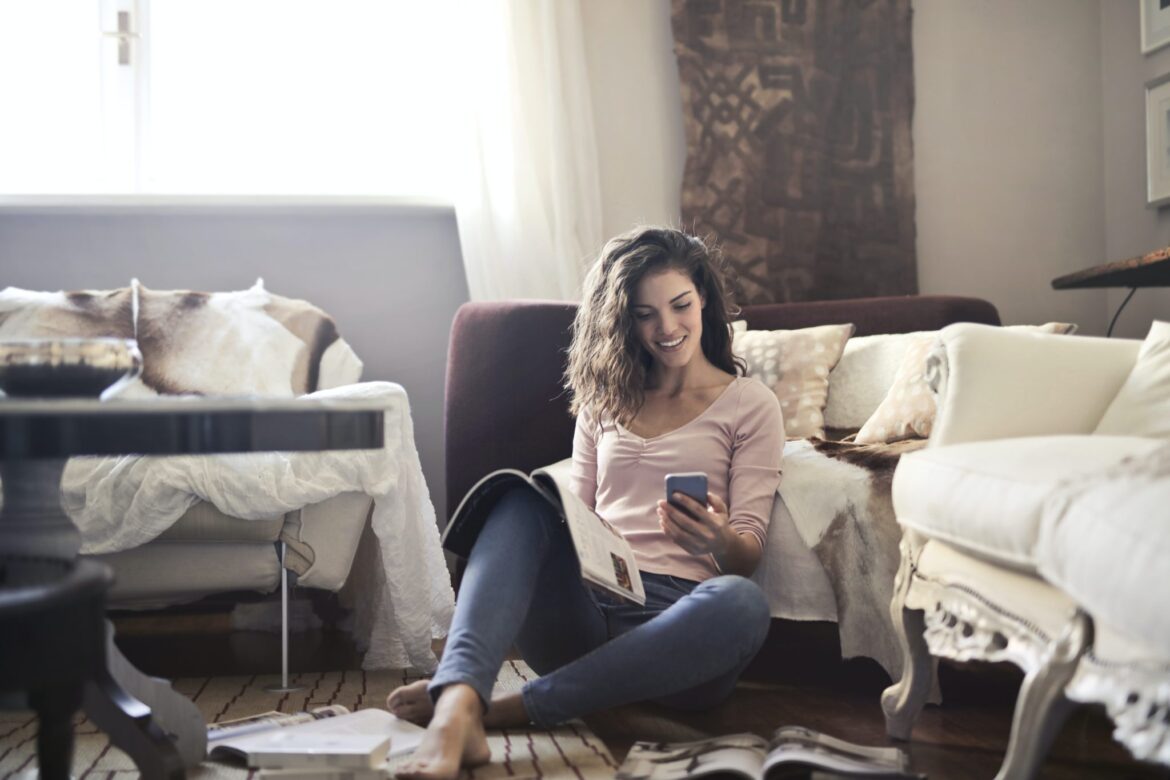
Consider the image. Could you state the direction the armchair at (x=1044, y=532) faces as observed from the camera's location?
facing the viewer and to the left of the viewer

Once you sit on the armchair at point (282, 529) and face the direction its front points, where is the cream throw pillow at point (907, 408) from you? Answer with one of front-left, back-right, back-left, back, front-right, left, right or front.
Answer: left

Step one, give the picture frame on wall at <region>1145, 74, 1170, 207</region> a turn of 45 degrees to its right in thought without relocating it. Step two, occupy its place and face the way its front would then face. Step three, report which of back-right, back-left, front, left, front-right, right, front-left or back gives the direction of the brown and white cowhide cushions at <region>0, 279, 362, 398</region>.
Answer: front-left

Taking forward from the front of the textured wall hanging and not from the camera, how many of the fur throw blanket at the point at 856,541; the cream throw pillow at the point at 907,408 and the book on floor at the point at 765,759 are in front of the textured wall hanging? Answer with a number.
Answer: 3

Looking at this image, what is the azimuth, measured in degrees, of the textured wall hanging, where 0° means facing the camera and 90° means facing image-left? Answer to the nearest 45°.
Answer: approximately 0°

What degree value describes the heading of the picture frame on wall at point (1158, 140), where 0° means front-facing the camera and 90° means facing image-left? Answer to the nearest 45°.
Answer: approximately 45°

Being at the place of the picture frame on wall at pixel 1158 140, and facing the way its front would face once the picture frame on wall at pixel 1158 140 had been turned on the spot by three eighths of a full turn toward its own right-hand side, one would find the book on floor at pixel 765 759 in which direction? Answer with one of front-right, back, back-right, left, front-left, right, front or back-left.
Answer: back

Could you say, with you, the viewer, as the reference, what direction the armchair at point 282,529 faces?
facing the viewer

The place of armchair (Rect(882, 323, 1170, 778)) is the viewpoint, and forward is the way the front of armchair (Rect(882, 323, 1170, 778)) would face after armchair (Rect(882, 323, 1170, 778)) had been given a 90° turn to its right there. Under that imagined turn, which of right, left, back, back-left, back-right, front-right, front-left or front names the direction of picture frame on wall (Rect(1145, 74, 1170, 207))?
front-right

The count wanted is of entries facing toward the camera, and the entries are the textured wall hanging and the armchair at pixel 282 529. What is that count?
2

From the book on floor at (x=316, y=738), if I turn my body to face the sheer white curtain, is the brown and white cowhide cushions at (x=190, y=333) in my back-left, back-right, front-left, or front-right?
front-left

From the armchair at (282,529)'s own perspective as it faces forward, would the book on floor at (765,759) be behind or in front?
in front
